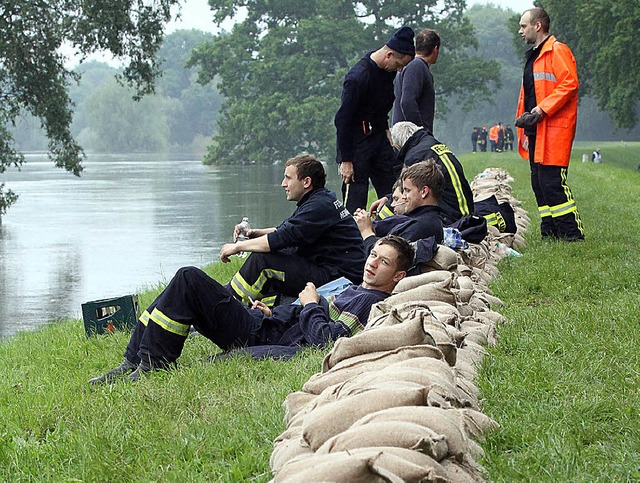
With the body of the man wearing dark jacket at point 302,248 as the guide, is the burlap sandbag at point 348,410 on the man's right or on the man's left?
on the man's left

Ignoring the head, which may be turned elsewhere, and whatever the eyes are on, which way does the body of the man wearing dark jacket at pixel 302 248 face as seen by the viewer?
to the viewer's left

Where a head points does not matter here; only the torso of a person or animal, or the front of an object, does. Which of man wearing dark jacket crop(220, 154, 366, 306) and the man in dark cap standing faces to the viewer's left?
the man wearing dark jacket

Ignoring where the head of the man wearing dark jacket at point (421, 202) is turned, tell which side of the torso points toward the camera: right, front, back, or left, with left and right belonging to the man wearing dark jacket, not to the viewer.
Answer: left

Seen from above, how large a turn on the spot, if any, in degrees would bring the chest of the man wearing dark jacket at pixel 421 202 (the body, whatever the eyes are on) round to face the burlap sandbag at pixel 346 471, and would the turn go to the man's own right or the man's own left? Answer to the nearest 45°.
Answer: approximately 90° to the man's own left

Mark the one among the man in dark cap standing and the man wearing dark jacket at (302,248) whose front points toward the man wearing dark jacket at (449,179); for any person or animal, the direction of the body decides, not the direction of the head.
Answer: the man in dark cap standing

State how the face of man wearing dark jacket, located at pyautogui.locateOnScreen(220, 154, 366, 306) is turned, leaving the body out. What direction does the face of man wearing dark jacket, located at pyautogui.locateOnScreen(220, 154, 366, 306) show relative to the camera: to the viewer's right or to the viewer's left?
to the viewer's left

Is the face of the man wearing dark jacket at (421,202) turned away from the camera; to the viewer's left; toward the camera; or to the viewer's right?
to the viewer's left

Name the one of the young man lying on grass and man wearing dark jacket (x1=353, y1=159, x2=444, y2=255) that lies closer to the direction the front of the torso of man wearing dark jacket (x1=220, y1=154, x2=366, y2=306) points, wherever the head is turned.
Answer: the young man lying on grass

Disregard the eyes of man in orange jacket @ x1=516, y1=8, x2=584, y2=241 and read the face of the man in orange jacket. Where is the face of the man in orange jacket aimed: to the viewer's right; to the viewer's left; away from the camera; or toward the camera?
to the viewer's left

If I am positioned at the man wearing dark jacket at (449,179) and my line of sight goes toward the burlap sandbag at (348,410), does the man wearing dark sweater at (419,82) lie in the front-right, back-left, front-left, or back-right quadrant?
back-right

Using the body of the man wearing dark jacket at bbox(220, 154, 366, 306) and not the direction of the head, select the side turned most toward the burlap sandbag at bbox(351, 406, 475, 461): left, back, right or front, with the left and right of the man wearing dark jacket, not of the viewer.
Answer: left
